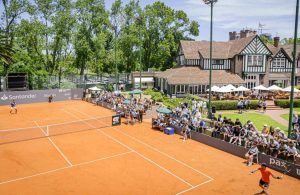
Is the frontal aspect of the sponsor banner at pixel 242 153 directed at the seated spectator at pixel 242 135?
no

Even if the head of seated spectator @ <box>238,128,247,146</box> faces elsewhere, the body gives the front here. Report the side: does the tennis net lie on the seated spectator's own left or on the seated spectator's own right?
on the seated spectator's own right

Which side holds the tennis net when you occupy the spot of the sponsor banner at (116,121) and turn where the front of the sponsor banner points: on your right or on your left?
on your right

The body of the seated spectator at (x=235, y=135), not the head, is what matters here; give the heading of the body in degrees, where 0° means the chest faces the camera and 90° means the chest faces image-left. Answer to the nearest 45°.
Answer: approximately 45°

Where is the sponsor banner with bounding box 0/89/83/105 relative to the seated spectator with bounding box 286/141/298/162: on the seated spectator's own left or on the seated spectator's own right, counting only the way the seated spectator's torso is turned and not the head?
on the seated spectator's own right

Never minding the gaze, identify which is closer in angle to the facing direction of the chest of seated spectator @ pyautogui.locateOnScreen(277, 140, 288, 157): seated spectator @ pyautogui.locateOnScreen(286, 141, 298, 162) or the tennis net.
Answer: the tennis net

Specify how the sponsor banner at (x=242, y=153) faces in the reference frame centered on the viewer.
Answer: facing the viewer and to the left of the viewer

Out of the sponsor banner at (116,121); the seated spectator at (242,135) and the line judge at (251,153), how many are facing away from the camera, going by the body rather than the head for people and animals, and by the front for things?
0

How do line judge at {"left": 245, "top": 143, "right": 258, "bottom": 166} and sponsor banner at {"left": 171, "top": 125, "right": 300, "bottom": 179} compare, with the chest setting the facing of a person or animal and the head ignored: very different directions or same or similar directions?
same or similar directions

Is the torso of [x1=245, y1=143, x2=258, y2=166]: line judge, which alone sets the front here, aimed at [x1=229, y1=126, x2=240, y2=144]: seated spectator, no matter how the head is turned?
no

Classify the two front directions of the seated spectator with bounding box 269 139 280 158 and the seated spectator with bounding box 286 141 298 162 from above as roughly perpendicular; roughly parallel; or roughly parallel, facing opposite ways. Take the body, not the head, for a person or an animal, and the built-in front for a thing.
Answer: roughly parallel

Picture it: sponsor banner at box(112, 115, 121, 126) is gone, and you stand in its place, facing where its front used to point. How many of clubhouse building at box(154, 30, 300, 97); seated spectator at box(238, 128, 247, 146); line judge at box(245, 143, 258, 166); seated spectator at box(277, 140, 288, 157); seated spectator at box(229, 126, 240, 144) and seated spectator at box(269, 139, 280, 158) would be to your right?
0
